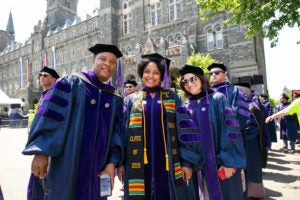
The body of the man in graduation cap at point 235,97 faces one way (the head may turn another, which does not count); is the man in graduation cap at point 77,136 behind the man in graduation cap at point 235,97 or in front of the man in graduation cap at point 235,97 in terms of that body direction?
in front

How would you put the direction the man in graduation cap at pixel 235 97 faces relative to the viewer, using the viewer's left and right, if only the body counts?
facing the viewer and to the left of the viewer

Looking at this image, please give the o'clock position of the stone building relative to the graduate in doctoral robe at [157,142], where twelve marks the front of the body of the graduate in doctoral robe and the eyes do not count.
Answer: The stone building is roughly at 6 o'clock from the graduate in doctoral robe.

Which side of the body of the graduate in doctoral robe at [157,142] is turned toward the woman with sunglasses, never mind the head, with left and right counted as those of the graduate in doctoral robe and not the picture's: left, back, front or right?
left

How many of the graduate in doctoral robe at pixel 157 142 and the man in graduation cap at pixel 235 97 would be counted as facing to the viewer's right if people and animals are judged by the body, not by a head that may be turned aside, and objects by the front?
0

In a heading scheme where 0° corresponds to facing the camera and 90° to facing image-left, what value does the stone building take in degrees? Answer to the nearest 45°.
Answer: approximately 45°

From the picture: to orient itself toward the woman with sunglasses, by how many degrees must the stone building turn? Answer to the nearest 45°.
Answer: approximately 45° to its left

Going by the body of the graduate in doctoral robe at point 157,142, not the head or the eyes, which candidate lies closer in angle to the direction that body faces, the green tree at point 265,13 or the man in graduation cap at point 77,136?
the man in graduation cap

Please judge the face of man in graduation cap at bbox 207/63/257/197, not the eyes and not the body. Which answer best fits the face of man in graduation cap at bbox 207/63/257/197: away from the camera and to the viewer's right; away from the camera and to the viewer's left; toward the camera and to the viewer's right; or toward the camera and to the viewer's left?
toward the camera and to the viewer's left

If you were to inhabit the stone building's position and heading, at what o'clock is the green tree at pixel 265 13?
The green tree is roughly at 10 o'clock from the stone building.

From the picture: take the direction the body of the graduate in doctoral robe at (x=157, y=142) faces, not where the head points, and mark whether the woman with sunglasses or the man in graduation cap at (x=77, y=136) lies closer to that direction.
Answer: the man in graduation cap
